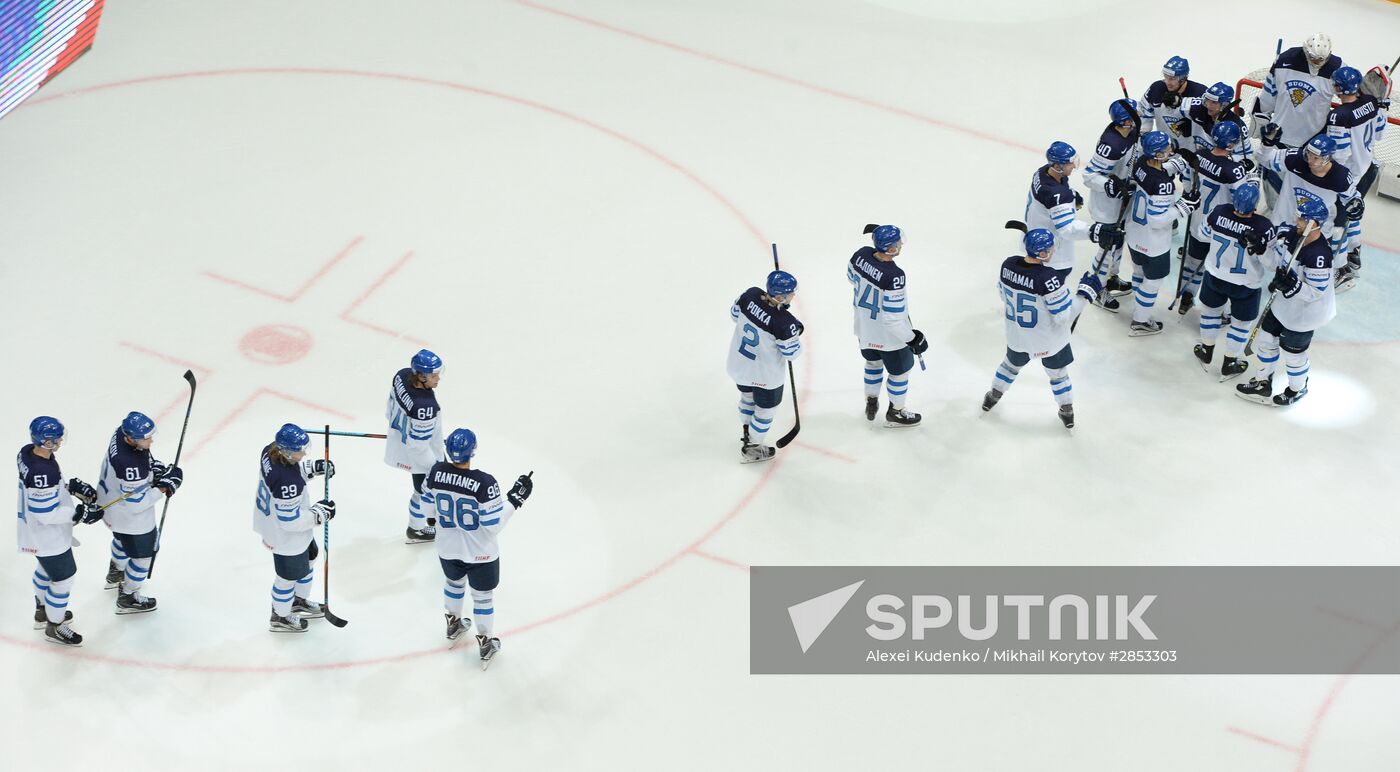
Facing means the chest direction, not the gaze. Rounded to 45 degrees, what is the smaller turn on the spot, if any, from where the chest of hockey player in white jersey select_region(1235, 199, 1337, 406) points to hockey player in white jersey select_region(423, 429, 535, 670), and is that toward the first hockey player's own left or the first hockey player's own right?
approximately 45° to the first hockey player's own left

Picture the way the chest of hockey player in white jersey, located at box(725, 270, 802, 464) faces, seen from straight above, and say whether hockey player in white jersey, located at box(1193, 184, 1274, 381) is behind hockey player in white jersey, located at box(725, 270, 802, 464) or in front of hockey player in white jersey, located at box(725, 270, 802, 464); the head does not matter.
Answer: in front

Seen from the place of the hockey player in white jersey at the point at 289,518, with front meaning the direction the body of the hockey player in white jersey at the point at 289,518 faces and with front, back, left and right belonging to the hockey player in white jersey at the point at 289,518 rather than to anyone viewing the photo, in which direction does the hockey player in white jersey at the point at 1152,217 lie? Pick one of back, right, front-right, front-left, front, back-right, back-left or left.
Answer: front

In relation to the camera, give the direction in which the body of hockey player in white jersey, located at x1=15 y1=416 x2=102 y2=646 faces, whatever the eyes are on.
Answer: to the viewer's right

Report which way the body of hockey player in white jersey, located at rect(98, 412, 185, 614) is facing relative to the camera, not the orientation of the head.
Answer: to the viewer's right

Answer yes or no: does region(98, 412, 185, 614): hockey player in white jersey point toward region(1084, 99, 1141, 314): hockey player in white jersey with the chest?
yes

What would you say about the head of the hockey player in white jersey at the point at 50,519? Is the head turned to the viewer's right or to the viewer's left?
to the viewer's right
